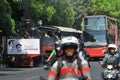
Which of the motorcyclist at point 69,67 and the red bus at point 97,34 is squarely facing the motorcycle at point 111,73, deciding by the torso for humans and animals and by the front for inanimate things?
the red bus

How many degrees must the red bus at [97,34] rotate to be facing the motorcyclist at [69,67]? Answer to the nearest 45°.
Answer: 0° — it already faces them

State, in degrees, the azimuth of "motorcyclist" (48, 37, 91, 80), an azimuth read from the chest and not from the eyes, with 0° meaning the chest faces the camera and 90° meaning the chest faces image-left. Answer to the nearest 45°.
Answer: approximately 0°

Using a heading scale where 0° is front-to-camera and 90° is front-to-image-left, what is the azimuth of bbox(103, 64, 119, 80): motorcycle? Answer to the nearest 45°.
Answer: approximately 0°

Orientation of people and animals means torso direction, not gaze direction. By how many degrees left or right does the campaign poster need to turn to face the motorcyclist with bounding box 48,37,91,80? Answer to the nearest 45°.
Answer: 0° — it already faces them
